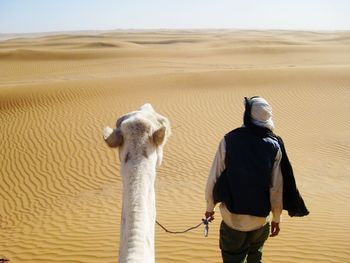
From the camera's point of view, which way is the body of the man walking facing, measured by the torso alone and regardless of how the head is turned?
away from the camera

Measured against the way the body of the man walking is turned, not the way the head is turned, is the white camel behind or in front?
behind
